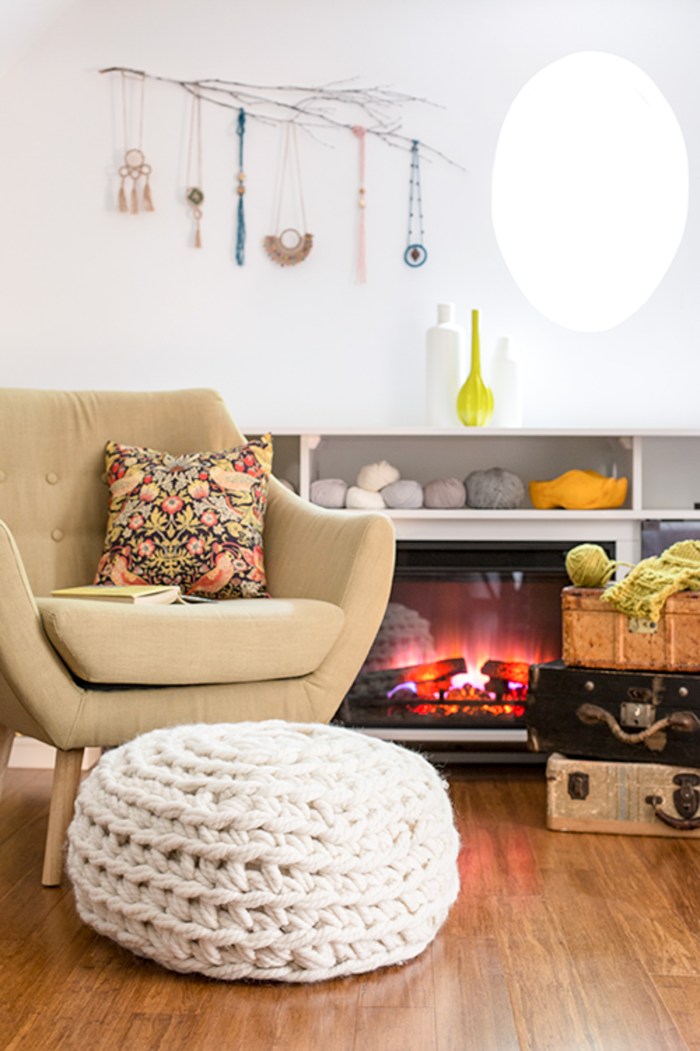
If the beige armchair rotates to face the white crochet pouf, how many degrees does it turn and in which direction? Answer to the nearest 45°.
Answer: approximately 45° to its right

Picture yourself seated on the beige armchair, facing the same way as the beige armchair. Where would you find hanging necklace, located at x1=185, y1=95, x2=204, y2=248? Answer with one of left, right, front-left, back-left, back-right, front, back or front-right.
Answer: back-left

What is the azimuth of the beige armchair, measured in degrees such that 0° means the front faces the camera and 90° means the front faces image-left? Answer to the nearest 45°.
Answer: approximately 315°

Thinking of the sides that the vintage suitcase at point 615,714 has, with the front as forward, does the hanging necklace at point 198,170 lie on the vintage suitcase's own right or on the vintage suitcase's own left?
on the vintage suitcase's own right

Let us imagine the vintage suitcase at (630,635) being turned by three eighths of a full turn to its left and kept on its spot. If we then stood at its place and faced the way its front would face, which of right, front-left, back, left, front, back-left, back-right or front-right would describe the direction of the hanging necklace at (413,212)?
left

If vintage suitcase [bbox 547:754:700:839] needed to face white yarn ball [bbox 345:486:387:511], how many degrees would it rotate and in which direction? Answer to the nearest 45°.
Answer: approximately 135° to its right

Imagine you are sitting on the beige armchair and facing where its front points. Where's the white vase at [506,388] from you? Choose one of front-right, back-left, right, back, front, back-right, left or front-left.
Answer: left

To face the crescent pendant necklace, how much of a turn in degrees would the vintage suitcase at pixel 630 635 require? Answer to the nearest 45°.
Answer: approximately 135° to its right

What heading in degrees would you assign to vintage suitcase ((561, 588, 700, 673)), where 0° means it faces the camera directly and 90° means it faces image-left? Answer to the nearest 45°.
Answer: approximately 0°

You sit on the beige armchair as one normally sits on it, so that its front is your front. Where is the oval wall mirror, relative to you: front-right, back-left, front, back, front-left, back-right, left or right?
left

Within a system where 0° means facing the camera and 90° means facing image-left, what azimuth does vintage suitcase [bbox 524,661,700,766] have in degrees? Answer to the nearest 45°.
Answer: approximately 0°
